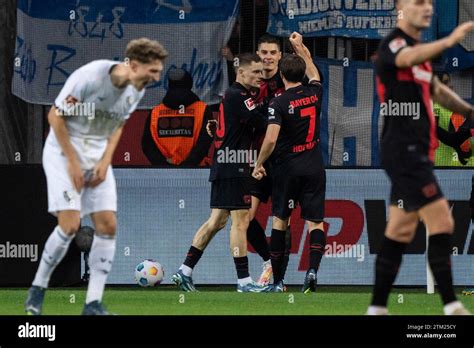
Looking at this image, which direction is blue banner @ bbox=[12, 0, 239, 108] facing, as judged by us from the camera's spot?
facing the viewer

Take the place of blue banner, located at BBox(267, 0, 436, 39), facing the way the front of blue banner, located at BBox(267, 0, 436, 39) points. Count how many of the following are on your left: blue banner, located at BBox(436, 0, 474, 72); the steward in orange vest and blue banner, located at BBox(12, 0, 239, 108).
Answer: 1

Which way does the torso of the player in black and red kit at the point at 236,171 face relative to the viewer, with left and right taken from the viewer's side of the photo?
facing to the right of the viewer

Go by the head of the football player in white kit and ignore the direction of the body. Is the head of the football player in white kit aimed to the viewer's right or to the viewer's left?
to the viewer's right

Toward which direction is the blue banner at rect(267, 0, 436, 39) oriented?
toward the camera

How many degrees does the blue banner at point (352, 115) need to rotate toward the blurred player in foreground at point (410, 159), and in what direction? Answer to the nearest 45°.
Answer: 0° — it already faces them

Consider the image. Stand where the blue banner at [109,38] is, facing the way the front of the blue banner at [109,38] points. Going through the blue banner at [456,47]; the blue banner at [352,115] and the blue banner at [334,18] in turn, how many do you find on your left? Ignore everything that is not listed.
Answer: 3

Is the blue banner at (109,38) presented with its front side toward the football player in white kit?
yes

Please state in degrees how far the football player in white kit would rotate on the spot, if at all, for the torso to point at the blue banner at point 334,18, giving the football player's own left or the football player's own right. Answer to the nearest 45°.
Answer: approximately 90° to the football player's own left

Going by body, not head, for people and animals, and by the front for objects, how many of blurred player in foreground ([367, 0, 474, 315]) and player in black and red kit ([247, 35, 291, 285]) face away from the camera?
0
